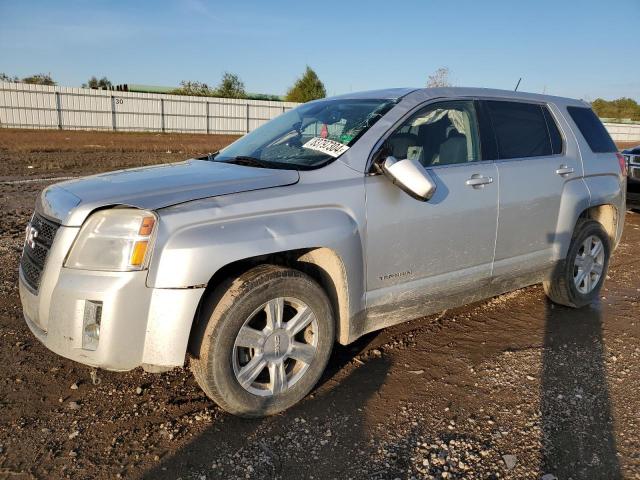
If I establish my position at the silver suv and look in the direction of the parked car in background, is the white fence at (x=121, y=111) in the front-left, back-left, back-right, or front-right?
front-left

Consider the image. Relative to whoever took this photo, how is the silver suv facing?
facing the viewer and to the left of the viewer

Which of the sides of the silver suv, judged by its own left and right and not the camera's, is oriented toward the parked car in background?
back

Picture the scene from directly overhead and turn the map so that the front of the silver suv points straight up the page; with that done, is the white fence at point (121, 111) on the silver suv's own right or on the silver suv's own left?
on the silver suv's own right

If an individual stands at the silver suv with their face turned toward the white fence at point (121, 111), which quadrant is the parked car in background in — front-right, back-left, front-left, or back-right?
front-right
